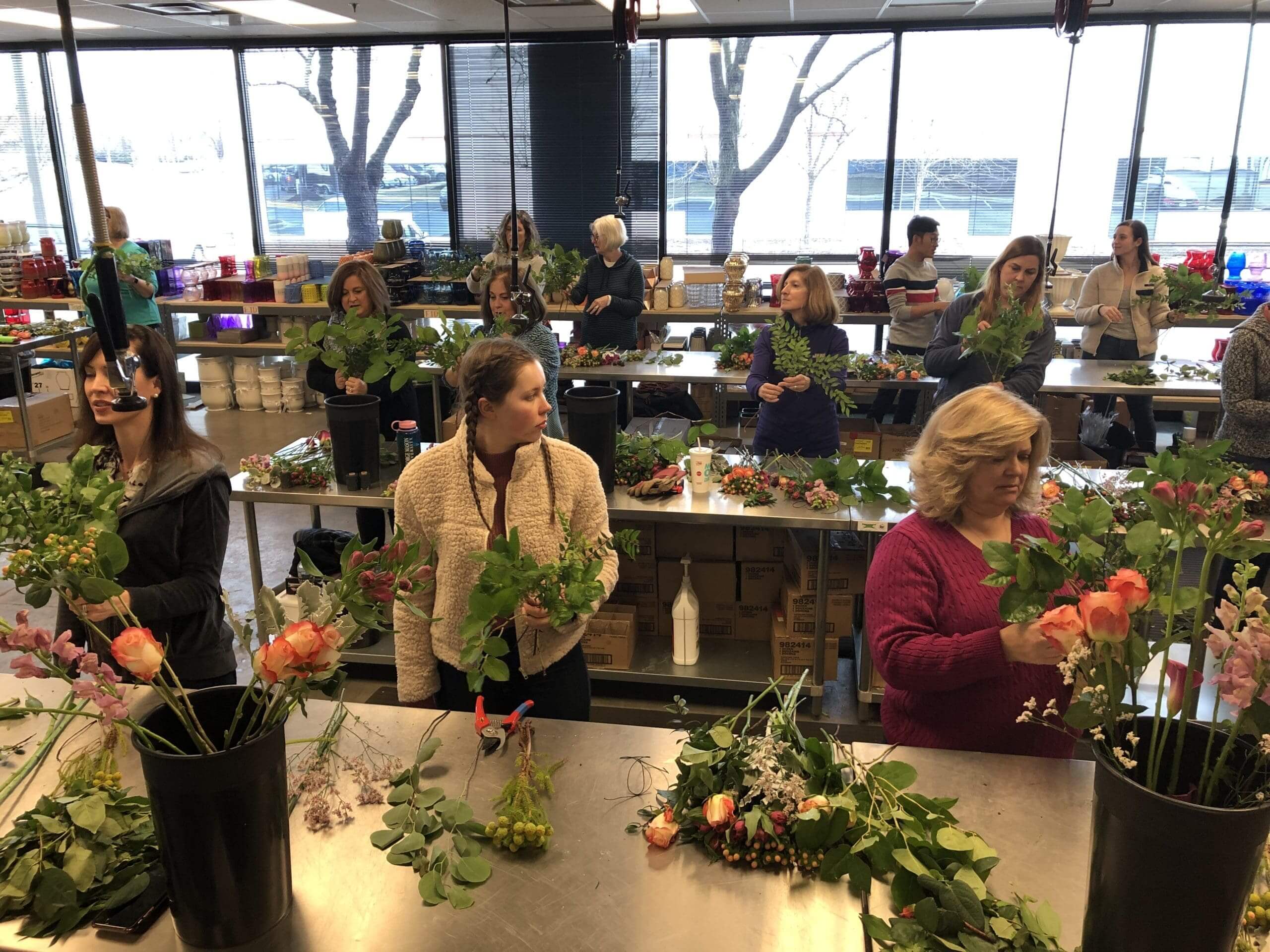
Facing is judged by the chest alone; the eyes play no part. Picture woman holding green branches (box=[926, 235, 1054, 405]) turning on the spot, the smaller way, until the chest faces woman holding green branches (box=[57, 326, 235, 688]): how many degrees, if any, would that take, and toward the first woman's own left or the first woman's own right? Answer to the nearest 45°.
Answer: approximately 45° to the first woman's own right

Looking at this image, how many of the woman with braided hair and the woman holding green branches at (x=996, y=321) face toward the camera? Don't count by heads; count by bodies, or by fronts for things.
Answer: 2

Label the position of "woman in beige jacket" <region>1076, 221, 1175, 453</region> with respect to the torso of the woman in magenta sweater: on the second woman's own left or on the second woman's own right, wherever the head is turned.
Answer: on the second woman's own left

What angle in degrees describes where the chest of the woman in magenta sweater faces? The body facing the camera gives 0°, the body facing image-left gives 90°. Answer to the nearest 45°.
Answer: approximately 315°

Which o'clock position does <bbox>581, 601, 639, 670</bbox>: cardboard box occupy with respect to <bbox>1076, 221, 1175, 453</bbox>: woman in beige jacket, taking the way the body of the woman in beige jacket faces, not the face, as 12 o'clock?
The cardboard box is roughly at 1 o'clock from the woman in beige jacket.

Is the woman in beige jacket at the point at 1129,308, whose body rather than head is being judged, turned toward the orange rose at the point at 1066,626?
yes

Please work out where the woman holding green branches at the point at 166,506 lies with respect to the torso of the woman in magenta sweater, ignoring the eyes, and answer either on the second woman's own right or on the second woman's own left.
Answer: on the second woman's own right
